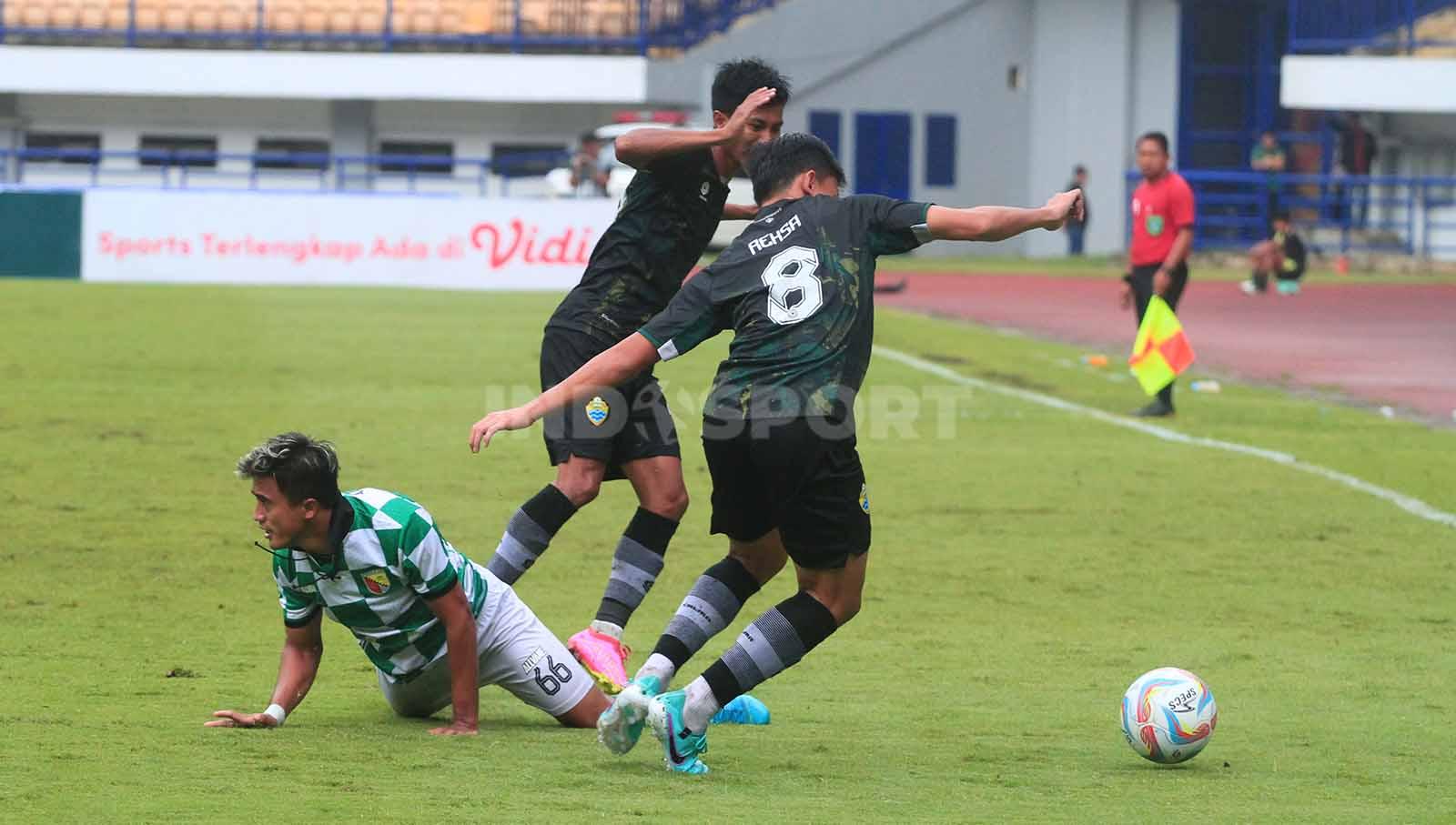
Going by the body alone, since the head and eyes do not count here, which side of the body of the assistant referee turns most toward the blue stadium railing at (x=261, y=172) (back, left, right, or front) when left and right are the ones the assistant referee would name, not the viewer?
right

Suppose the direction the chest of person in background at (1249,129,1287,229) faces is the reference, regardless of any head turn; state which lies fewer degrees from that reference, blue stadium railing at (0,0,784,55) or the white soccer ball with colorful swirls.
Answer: the white soccer ball with colorful swirls

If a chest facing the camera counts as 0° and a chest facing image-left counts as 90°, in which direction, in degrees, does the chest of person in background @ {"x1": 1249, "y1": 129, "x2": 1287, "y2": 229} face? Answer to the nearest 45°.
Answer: approximately 0°

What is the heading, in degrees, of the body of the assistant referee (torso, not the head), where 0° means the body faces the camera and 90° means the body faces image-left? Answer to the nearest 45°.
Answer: approximately 45°

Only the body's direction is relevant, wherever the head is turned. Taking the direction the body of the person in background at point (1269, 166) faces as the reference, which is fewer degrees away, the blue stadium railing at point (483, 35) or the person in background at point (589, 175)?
the person in background

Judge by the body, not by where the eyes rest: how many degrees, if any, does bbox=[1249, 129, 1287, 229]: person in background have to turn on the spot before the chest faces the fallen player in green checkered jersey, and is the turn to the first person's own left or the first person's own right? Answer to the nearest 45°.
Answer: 0° — they already face them

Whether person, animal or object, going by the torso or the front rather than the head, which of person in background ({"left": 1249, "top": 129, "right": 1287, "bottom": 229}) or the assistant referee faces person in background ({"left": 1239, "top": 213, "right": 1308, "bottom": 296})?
person in background ({"left": 1249, "top": 129, "right": 1287, "bottom": 229})

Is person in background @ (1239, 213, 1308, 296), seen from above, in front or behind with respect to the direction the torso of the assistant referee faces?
behind

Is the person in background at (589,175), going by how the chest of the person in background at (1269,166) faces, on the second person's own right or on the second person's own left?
on the second person's own right

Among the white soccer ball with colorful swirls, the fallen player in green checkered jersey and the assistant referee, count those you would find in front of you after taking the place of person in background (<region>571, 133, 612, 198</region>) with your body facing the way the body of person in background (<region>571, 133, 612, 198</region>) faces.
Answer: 3

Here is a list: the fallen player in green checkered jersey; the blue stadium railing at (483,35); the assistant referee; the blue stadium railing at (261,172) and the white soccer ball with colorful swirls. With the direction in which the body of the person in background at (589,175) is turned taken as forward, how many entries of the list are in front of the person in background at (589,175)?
3

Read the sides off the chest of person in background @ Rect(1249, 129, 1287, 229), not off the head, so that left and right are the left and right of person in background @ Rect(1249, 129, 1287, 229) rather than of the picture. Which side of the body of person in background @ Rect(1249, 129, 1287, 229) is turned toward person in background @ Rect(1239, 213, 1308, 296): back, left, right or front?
front

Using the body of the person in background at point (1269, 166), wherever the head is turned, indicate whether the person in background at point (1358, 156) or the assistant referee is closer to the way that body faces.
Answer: the assistant referee
